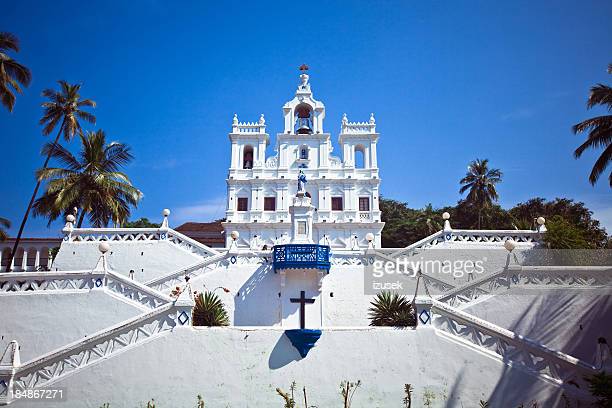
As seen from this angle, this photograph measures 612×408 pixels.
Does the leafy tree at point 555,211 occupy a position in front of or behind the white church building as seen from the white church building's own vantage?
behind

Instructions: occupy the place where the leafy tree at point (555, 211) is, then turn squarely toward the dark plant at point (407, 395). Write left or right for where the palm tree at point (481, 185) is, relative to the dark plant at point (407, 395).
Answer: right

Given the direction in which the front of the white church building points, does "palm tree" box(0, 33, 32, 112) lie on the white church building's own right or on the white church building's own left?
on the white church building's own right

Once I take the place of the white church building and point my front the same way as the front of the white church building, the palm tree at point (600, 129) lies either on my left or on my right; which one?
on my left

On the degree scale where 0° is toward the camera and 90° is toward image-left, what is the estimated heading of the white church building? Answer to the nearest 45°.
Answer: approximately 0°

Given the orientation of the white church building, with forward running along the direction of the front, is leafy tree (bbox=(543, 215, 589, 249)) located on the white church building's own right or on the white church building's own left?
on the white church building's own left

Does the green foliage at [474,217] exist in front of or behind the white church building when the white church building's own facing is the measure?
behind

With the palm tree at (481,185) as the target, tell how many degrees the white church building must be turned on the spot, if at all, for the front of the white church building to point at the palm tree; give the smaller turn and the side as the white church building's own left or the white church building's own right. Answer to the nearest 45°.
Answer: approximately 135° to the white church building's own left
